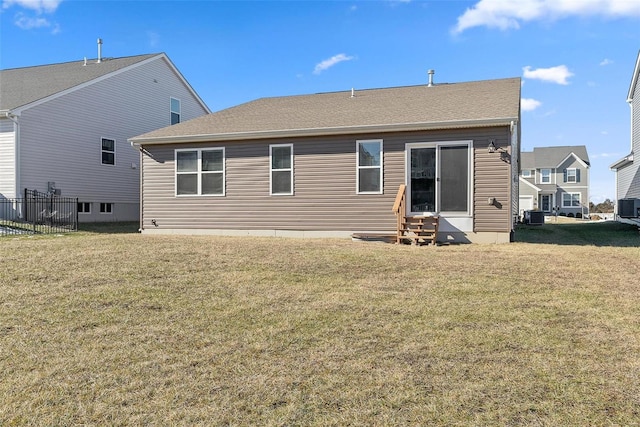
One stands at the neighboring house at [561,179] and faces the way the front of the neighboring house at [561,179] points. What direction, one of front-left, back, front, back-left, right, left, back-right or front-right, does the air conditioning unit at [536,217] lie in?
front

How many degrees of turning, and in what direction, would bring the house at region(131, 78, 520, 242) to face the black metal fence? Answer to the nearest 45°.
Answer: approximately 90° to its left

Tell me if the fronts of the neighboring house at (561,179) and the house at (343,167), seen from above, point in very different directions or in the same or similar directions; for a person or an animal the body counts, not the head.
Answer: very different directions

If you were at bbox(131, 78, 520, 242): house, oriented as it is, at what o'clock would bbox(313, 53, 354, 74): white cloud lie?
The white cloud is roughly at 12 o'clock from the house.

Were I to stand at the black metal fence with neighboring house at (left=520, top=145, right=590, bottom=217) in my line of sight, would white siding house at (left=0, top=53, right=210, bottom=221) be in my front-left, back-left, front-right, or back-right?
front-left

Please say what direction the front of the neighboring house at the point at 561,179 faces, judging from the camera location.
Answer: facing the viewer

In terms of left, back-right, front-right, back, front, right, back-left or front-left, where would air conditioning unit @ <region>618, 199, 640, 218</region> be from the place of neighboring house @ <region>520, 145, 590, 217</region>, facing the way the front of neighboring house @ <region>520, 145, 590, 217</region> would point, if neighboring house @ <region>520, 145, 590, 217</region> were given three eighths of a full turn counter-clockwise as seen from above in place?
back-right

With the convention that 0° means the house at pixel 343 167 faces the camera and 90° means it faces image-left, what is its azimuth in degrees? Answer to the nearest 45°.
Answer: approximately 180°

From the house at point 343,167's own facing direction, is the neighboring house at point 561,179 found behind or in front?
in front

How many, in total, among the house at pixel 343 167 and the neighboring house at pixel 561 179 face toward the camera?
1

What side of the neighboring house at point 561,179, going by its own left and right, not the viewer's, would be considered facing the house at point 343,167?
front

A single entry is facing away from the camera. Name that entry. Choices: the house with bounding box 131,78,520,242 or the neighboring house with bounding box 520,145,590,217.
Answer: the house
